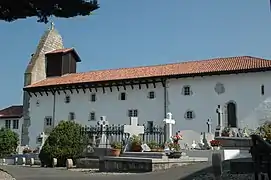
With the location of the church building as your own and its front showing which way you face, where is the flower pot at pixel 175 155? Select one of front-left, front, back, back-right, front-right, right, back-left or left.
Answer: front

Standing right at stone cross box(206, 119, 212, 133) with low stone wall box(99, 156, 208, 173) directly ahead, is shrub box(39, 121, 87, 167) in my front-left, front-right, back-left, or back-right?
front-right
